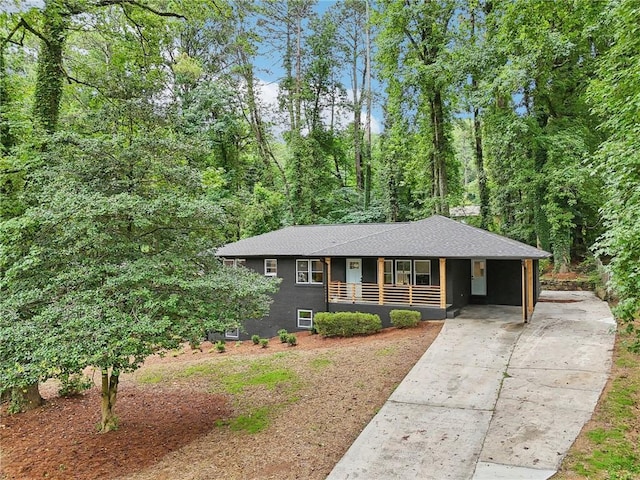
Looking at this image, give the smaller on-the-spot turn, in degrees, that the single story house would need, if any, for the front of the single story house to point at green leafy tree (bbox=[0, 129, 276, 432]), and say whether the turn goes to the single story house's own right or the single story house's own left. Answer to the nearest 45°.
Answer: approximately 45° to the single story house's own right

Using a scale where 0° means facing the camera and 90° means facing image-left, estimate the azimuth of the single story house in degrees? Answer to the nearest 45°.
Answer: approximately 0°

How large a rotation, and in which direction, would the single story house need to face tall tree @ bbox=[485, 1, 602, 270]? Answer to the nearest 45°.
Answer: approximately 135° to its left

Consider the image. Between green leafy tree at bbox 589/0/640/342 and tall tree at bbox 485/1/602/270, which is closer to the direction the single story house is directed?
the green leafy tree

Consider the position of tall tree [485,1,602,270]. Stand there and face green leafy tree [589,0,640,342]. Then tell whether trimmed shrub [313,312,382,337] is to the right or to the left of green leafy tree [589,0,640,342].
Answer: right

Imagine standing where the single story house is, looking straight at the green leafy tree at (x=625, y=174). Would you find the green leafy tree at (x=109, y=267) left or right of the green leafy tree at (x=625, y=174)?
right
